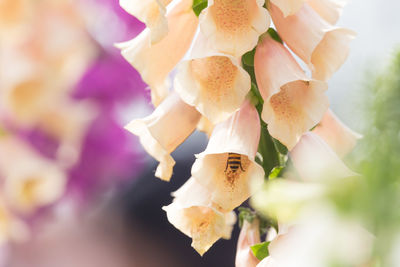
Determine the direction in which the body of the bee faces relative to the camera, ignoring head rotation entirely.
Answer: away from the camera
